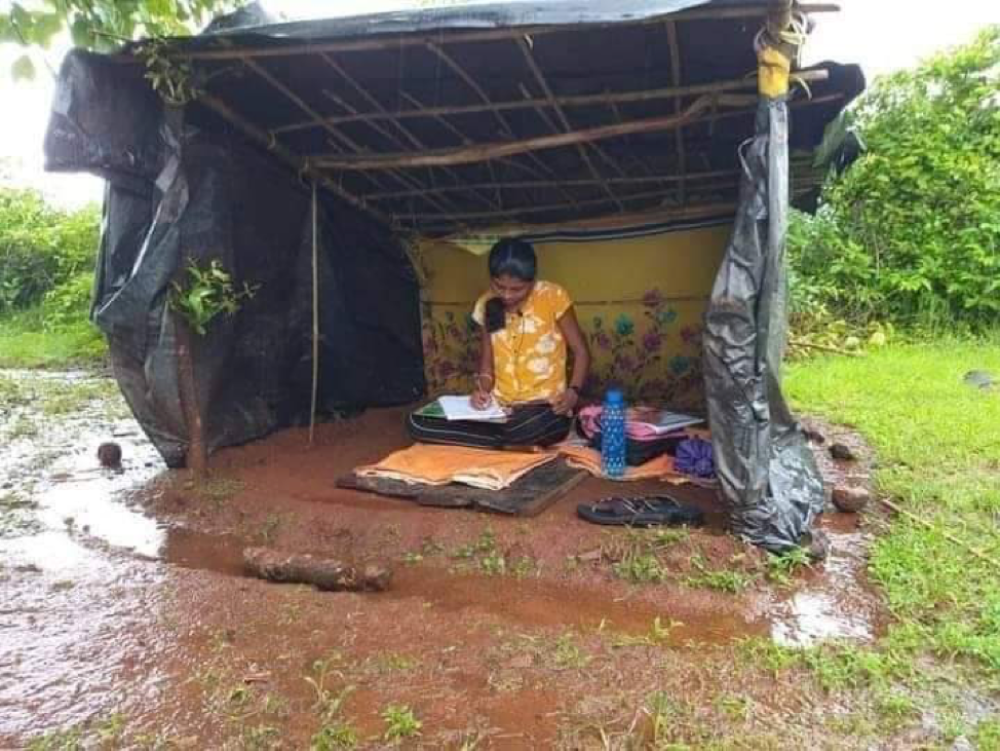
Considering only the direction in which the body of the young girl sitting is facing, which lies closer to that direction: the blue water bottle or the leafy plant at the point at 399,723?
the leafy plant

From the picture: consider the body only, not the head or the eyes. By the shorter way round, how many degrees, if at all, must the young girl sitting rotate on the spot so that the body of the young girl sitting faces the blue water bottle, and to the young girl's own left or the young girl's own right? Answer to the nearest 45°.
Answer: approximately 90° to the young girl's own left

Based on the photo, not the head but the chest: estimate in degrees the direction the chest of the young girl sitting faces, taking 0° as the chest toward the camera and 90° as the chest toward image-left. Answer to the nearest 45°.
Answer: approximately 45°

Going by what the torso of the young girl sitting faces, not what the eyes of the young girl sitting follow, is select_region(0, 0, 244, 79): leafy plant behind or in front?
in front

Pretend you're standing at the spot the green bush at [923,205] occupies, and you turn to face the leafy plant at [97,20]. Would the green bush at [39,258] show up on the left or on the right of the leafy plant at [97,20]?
right

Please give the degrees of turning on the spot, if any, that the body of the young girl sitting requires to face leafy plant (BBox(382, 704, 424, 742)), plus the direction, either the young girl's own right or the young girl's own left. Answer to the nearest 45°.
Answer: approximately 45° to the young girl's own left

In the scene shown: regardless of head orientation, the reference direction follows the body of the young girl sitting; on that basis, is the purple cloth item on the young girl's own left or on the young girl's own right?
on the young girl's own left

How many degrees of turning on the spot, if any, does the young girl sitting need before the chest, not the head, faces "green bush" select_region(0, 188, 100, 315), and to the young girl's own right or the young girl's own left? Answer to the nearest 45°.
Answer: approximately 90° to the young girl's own right

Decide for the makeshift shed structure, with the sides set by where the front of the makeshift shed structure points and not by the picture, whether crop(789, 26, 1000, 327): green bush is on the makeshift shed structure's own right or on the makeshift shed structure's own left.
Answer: on the makeshift shed structure's own left

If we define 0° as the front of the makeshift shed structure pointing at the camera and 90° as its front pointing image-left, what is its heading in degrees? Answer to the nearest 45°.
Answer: approximately 0°

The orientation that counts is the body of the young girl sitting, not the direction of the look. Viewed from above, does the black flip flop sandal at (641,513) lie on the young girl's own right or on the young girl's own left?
on the young girl's own left

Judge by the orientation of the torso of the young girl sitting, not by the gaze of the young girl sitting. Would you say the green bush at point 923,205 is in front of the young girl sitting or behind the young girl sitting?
behind
